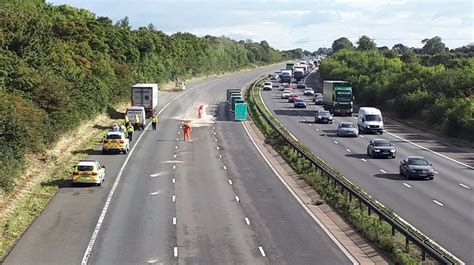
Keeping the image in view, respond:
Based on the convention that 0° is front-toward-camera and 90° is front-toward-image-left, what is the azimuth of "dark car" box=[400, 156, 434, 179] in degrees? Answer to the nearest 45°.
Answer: approximately 315°

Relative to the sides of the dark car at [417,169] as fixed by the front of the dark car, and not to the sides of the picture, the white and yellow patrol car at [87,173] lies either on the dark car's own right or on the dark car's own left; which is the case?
on the dark car's own right
